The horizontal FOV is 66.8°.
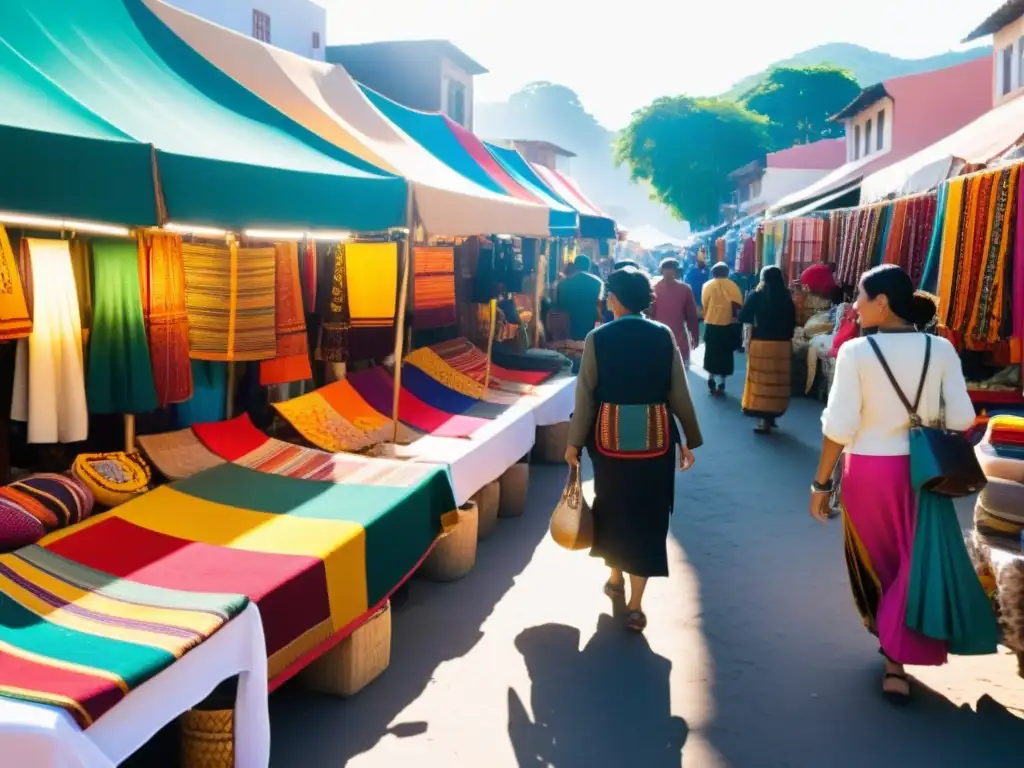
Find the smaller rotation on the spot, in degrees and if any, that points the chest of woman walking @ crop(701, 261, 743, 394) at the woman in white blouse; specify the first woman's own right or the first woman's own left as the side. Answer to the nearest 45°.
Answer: approximately 180°

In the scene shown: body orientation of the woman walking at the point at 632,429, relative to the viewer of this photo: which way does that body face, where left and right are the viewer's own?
facing away from the viewer

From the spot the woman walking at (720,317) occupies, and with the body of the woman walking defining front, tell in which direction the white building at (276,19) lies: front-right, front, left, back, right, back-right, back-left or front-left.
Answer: front-left

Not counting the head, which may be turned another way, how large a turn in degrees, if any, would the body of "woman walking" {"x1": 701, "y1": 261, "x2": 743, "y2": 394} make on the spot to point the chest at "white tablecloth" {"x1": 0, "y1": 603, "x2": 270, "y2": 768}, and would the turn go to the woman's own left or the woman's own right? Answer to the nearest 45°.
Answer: approximately 180°

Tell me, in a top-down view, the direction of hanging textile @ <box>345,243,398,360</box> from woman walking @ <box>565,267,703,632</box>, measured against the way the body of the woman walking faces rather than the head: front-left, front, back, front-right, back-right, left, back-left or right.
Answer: front-left

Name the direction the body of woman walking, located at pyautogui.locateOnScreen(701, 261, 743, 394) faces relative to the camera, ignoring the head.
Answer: away from the camera
